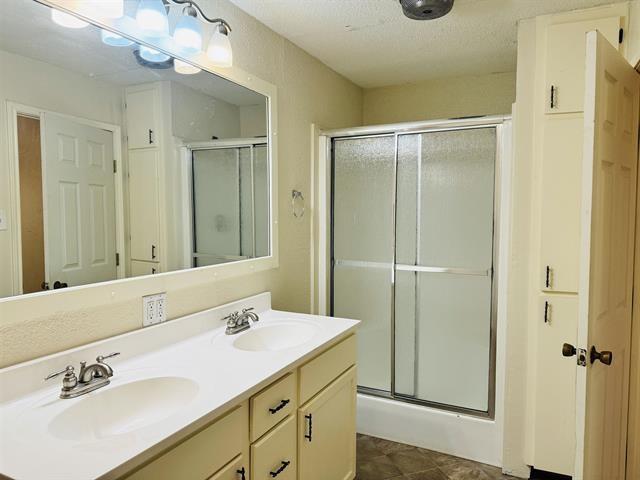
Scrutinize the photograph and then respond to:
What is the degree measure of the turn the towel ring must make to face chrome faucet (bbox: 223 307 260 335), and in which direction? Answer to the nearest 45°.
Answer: approximately 45° to its right

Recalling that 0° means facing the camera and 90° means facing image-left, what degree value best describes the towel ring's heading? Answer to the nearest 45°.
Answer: approximately 315°

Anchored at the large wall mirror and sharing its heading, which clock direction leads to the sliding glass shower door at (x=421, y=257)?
The sliding glass shower door is roughly at 10 o'clock from the large wall mirror.

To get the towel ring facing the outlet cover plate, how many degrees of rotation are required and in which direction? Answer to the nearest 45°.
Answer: approximately 90° to its right

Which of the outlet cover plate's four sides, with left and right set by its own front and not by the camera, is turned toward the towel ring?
left

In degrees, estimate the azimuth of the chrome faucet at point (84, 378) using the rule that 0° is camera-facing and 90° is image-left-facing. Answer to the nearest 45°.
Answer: approximately 315°

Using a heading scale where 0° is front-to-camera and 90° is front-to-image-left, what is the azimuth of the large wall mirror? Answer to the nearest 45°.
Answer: approximately 315°
